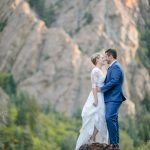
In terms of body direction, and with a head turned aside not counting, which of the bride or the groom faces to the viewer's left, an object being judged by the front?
the groom

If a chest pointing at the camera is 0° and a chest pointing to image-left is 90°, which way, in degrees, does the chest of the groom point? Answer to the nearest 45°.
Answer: approximately 90°

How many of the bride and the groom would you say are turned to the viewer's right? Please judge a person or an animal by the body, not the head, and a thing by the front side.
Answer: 1

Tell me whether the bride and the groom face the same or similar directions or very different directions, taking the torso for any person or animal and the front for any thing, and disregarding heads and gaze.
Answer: very different directions

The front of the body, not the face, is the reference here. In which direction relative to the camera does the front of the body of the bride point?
to the viewer's right
